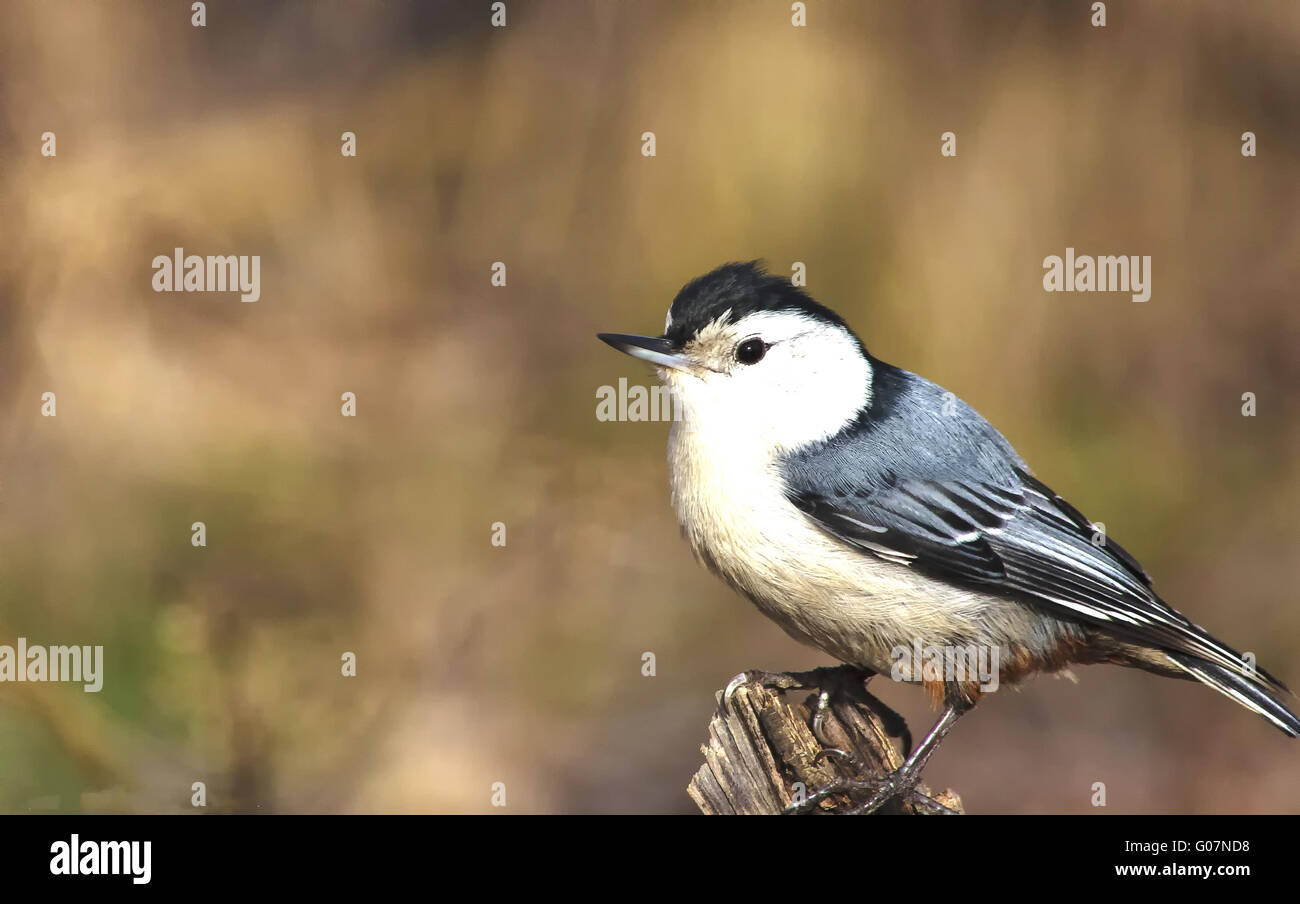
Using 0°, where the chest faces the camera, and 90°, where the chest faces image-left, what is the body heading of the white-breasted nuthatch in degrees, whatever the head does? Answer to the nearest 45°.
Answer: approximately 90°
